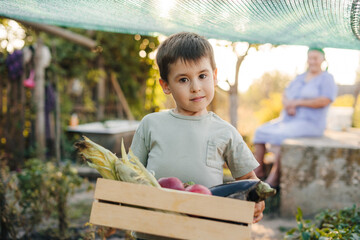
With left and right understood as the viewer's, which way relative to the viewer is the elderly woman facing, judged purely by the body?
facing the viewer and to the left of the viewer

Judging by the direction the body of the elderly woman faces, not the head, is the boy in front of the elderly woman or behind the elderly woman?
in front

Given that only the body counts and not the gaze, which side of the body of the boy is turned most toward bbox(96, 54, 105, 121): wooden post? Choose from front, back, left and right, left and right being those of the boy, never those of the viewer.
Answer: back

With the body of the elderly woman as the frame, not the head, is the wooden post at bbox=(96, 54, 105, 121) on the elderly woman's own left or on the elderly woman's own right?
on the elderly woman's own right

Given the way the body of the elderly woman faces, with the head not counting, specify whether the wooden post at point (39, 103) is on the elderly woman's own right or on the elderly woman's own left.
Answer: on the elderly woman's own right

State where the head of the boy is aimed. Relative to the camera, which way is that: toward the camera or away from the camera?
toward the camera

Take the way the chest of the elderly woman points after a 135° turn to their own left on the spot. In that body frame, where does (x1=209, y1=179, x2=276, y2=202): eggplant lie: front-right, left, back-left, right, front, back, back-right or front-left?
right

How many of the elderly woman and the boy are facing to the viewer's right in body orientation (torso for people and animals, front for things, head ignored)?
0

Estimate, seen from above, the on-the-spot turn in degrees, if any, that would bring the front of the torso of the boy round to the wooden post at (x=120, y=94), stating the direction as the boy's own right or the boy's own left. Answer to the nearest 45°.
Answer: approximately 180°

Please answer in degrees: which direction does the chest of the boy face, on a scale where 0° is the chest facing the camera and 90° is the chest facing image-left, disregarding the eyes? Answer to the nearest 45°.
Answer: approximately 0°

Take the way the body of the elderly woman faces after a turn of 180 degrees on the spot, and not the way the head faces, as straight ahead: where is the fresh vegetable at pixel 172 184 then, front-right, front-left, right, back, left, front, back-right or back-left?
back-right
